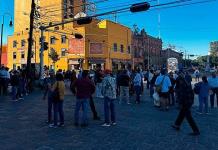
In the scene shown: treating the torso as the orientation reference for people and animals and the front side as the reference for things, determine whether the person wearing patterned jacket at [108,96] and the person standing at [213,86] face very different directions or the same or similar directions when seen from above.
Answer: same or similar directions

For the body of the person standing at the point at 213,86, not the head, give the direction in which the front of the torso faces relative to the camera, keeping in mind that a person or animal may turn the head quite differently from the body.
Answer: away from the camera

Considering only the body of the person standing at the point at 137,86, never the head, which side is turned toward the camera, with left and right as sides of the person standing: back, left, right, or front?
back

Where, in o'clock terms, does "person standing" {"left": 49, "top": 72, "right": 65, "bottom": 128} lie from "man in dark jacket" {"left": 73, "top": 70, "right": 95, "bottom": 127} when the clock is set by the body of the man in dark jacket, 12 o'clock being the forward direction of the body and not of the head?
The person standing is roughly at 9 o'clock from the man in dark jacket.

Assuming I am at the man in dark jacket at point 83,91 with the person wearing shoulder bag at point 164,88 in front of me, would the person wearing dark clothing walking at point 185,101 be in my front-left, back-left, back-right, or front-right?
front-right

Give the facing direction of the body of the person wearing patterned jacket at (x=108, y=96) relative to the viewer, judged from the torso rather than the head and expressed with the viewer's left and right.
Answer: facing away from the viewer

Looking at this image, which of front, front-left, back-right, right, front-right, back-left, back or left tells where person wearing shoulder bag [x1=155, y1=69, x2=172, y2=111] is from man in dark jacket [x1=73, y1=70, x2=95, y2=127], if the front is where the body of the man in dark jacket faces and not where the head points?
front-right

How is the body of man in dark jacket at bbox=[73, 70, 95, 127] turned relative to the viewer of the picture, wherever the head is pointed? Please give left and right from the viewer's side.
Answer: facing away from the viewer
